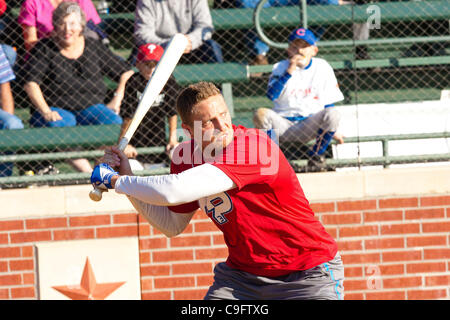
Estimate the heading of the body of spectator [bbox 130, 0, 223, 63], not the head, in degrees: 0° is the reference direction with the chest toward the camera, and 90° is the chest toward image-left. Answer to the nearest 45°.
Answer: approximately 0°

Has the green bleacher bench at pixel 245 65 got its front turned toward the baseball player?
yes

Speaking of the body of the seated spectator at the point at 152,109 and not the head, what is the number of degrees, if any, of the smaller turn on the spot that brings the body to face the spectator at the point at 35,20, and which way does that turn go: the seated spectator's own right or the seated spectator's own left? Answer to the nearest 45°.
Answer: approximately 90° to the seated spectator's own right

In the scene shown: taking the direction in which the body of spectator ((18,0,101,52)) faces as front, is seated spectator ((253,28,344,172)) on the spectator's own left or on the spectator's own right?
on the spectator's own left

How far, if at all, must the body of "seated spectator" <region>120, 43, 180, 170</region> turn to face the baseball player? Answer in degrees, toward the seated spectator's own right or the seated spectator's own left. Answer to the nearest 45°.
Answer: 0° — they already face them

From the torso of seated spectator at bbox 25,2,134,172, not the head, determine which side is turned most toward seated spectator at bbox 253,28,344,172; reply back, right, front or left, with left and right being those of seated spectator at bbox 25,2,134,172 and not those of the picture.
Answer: left

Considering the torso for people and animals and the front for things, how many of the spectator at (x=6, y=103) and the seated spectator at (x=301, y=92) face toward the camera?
2

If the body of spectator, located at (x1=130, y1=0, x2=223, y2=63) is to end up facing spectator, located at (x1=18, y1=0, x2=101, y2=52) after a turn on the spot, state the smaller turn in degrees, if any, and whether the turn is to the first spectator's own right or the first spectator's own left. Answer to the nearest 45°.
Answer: approximately 90° to the first spectator's own right

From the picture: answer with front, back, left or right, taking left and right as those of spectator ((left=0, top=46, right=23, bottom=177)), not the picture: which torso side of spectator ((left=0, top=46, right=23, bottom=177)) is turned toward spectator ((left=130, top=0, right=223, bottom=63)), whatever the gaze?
left

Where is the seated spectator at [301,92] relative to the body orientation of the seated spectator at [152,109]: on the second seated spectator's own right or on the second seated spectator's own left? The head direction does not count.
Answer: on the second seated spectator's own left
